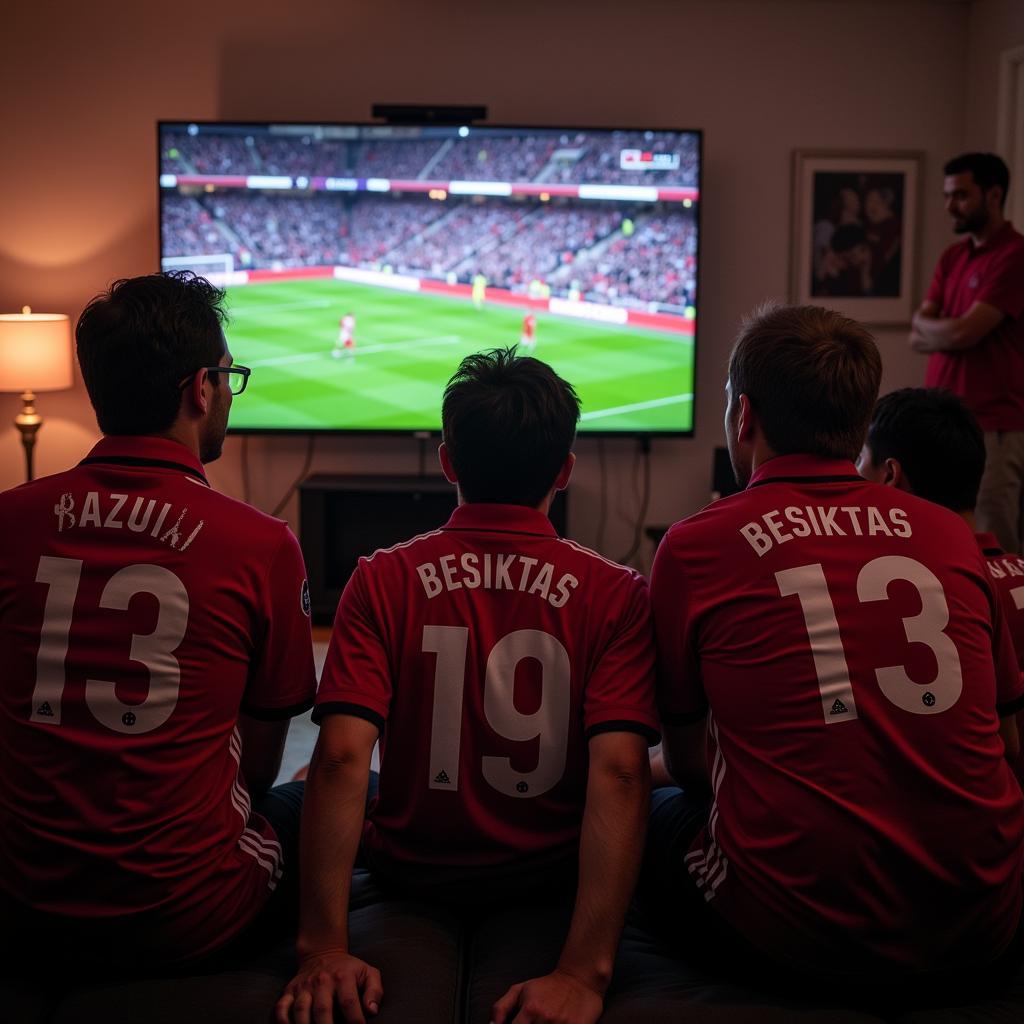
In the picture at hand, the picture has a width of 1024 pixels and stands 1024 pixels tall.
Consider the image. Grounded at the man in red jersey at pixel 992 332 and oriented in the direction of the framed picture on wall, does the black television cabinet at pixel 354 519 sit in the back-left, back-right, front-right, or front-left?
front-left

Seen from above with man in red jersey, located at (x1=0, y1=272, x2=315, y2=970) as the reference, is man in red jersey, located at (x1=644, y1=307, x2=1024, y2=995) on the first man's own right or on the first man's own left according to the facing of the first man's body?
on the first man's own right

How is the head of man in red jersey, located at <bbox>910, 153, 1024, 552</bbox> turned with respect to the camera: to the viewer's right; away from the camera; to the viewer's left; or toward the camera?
to the viewer's left

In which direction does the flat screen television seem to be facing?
toward the camera

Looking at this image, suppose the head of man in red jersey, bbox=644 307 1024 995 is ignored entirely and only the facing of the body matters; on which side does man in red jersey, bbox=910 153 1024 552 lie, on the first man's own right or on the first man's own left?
on the first man's own right

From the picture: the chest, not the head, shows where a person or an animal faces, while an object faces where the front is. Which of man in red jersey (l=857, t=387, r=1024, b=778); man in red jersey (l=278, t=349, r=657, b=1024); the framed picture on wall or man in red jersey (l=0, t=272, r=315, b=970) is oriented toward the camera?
the framed picture on wall

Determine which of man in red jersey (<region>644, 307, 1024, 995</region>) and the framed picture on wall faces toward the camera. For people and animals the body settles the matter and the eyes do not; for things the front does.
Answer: the framed picture on wall

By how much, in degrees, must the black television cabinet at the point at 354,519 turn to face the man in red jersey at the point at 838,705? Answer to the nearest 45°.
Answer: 0° — it already faces them

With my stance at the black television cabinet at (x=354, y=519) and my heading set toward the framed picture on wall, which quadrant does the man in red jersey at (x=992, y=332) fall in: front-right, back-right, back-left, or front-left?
front-right

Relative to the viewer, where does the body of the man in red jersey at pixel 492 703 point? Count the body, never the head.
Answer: away from the camera

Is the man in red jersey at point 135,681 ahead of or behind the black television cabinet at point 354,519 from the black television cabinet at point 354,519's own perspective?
ahead

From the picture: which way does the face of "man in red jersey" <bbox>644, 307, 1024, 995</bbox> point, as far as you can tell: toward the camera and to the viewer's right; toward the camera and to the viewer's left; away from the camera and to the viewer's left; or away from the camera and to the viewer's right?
away from the camera and to the viewer's left

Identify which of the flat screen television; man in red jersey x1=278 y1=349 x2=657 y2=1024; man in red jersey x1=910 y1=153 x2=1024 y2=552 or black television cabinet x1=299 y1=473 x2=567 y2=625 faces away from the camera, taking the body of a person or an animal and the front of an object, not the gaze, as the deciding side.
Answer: man in red jersey x1=278 y1=349 x2=657 y2=1024

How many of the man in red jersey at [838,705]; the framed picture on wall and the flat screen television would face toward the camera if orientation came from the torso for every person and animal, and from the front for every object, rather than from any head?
2

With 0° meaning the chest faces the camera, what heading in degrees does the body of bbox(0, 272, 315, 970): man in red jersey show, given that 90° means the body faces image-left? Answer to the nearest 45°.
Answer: approximately 225°

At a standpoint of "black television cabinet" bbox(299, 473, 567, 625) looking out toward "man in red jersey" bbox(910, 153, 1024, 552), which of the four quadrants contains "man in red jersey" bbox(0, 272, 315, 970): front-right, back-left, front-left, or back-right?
front-right

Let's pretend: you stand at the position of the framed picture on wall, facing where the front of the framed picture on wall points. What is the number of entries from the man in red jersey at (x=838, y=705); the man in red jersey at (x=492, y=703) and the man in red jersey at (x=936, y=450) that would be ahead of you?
3

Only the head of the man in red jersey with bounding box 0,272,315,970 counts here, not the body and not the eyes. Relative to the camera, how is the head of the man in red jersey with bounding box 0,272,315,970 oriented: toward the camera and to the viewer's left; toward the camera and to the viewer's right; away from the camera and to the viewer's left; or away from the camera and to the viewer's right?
away from the camera and to the viewer's right

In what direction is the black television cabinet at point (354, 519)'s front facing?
toward the camera
